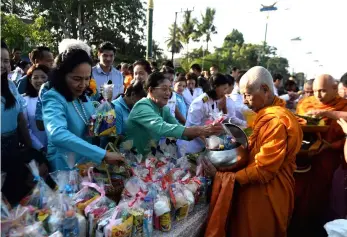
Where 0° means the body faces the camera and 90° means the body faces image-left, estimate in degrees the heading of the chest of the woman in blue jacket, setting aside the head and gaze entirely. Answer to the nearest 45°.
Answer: approximately 315°

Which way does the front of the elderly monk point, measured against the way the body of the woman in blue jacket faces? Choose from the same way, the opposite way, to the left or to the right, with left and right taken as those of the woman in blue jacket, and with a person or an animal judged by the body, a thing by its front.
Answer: the opposite way

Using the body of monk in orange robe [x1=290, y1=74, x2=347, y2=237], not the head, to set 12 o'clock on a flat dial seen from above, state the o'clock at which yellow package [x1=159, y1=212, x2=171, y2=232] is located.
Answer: The yellow package is roughly at 11 o'clock from the monk in orange robe.

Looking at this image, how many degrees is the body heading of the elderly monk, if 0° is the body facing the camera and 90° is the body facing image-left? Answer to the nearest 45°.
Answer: approximately 90°

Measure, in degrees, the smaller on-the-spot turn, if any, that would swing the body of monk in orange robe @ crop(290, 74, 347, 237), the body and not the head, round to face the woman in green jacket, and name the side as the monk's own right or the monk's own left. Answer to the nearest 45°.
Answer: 0° — they already face them

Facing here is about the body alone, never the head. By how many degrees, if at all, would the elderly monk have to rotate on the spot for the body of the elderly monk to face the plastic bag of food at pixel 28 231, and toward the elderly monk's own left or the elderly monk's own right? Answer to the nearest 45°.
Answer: approximately 45° to the elderly monk's own left

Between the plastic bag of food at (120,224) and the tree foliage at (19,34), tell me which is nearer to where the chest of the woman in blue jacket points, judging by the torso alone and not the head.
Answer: the plastic bag of food
